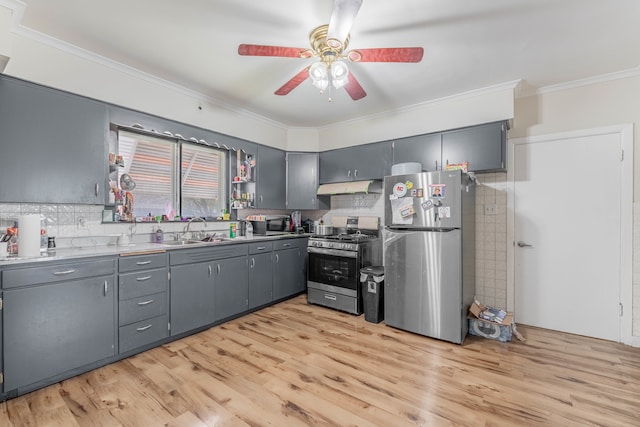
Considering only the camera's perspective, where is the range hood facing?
facing the viewer and to the left of the viewer

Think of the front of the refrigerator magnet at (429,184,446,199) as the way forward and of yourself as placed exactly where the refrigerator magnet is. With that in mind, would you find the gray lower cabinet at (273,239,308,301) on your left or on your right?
on your right

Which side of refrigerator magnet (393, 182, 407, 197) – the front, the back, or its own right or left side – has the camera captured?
front

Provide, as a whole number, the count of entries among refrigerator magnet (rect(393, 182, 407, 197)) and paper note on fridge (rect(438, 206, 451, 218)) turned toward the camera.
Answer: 2

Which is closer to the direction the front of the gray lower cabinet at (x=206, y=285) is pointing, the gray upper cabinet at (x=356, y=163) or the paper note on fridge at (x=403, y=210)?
the paper note on fridge

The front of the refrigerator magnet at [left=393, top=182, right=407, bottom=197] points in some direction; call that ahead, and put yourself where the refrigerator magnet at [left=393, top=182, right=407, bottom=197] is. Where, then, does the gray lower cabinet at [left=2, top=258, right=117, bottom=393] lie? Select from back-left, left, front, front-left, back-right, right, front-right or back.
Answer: front-right

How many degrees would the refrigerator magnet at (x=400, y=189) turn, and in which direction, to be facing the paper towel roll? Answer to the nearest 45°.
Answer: approximately 45° to its right

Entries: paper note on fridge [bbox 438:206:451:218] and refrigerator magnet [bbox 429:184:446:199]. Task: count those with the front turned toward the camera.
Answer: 2

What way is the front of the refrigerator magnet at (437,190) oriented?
toward the camera

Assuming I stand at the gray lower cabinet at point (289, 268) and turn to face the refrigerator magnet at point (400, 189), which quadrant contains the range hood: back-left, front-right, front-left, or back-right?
front-left

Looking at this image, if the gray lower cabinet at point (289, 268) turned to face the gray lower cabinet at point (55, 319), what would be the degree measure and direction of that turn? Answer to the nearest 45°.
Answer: approximately 90° to its right

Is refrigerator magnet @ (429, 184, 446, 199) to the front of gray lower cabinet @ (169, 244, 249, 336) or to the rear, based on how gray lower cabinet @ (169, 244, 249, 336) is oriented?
to the front
